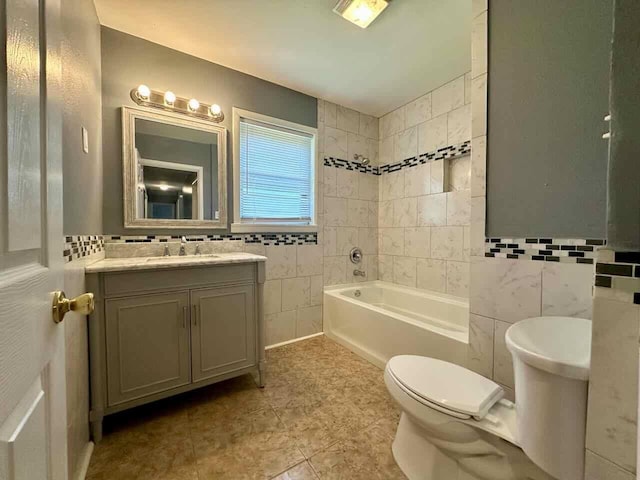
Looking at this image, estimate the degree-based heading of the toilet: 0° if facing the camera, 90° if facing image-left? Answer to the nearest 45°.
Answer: approximately 135°

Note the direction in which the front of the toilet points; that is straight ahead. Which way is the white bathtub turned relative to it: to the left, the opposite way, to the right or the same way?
to the left

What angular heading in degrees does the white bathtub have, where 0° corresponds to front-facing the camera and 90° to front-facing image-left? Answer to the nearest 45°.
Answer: approximately 45°
